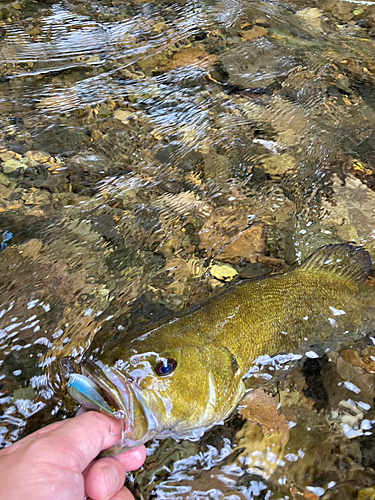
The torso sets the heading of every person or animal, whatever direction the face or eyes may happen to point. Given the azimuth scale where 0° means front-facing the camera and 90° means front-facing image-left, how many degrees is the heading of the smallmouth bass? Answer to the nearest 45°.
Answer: approximately 45°
